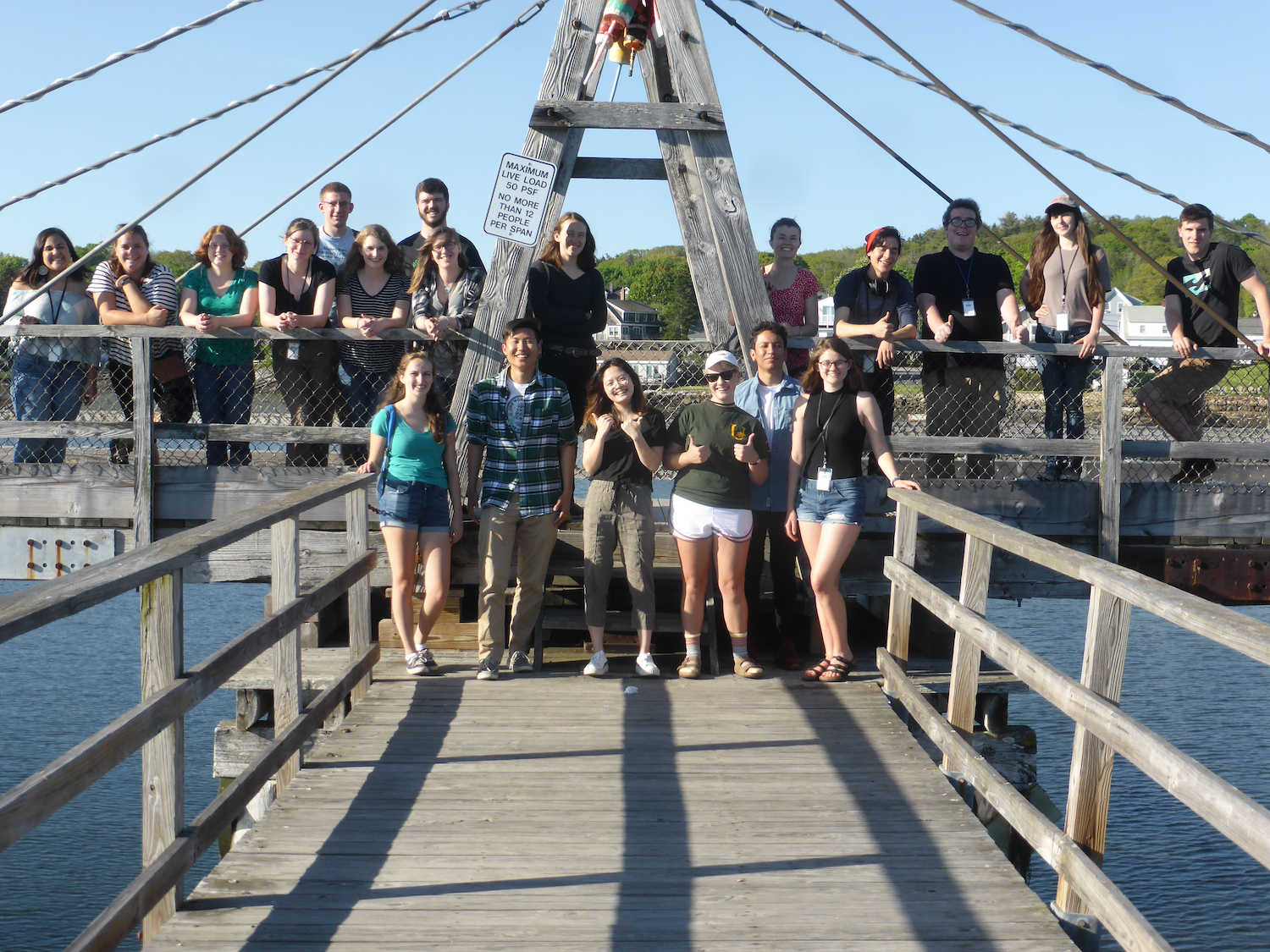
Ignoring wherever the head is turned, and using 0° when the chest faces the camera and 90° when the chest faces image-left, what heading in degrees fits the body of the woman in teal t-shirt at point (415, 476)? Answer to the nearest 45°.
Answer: approximately 0°

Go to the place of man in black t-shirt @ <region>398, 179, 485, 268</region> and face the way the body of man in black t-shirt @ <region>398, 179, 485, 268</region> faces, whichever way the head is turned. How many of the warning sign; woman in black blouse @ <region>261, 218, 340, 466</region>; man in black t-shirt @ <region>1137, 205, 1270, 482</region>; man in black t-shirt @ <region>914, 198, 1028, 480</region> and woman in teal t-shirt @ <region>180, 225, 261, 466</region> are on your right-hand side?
2

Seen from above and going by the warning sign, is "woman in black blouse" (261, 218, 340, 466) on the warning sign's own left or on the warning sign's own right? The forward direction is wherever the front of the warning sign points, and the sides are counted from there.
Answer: on the warning sign's own right

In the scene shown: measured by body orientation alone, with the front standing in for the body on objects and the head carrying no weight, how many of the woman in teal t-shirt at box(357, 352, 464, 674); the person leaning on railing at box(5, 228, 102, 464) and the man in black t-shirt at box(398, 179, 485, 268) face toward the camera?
3

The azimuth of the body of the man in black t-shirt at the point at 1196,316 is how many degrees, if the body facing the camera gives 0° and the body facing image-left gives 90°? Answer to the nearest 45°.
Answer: approximately 45°

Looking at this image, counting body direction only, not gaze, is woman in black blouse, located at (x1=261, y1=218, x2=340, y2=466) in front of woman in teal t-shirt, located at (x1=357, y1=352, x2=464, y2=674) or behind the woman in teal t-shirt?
behind

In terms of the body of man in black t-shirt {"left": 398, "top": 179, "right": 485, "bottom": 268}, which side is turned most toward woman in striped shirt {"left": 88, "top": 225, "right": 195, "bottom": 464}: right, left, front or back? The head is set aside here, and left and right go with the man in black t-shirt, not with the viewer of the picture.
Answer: right

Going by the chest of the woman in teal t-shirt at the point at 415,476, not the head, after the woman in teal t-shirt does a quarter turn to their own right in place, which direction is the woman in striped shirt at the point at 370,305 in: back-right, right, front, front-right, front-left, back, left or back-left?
right

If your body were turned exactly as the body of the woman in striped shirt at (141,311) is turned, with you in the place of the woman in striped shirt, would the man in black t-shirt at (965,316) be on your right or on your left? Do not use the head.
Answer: on your left

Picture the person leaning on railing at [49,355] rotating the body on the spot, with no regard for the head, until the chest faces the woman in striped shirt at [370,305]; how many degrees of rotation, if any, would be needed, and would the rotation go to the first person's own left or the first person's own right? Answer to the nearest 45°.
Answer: approximately 45° to the first person's own left
